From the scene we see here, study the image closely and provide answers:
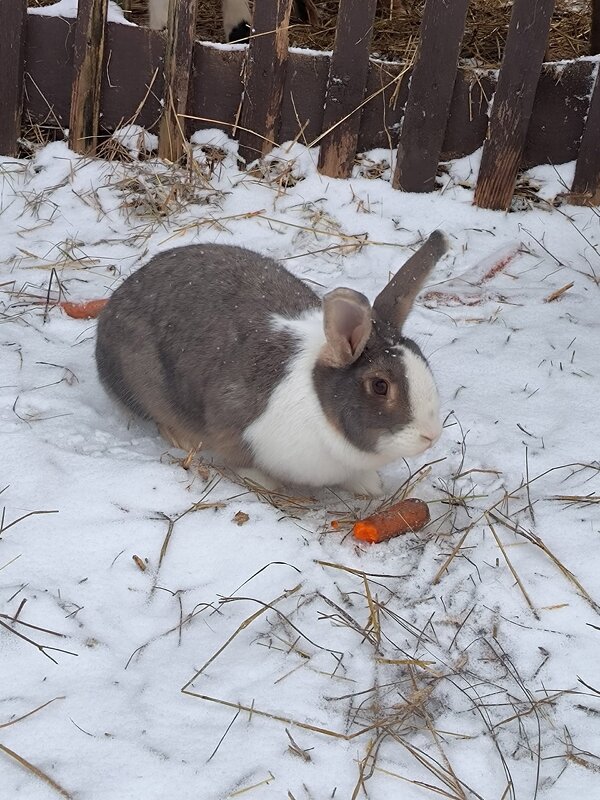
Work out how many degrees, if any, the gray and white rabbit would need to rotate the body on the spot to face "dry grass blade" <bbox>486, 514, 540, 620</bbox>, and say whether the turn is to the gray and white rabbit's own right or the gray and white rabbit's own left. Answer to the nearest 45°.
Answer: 0° — it already faces it

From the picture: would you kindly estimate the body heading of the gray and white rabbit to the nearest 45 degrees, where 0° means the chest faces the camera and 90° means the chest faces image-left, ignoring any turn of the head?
approximately 315°

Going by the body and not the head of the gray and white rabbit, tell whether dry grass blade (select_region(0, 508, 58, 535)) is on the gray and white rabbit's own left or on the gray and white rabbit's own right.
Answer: on the gray and white rabbit's own right

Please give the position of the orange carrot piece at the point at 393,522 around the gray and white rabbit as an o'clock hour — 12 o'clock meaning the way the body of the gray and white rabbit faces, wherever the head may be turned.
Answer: The orange carrot piece is roughly at 12 o'clock from the gray and white rabbit.

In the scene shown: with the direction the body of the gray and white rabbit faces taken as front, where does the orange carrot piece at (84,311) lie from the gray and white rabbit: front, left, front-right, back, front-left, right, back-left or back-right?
back

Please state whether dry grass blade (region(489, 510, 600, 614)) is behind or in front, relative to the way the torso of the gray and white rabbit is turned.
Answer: in front

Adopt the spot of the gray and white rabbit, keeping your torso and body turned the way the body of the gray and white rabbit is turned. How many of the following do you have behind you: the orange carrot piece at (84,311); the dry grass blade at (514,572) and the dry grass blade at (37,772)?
1

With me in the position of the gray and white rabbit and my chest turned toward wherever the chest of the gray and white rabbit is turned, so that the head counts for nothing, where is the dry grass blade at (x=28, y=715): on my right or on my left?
on my right
